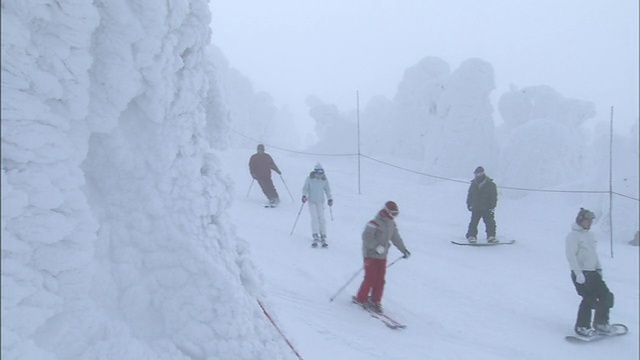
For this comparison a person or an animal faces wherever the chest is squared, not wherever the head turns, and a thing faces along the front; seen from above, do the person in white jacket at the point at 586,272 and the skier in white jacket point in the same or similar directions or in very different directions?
same or similar directions

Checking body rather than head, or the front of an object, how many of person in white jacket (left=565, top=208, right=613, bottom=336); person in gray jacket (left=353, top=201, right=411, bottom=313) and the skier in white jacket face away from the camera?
0

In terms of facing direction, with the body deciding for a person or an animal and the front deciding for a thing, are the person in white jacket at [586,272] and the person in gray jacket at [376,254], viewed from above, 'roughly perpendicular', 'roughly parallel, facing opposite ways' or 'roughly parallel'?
roughly parallel

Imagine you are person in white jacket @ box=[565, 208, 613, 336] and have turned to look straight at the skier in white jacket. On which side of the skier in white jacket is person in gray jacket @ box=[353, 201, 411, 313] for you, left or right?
left

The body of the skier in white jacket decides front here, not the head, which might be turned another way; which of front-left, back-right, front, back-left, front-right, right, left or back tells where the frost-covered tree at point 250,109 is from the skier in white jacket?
back

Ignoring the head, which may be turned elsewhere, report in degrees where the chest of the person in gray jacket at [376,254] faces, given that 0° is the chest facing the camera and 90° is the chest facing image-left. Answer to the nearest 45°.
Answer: approximately 315°

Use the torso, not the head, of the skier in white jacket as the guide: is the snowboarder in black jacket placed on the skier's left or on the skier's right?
on the skier's left

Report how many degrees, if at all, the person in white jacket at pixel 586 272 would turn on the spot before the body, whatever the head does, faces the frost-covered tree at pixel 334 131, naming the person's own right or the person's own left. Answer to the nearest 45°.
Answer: approximately 180°

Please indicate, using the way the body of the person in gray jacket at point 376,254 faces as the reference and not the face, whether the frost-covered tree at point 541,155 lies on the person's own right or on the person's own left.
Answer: on the person's own left

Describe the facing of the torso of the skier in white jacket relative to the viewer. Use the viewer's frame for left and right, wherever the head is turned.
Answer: facing the viewer

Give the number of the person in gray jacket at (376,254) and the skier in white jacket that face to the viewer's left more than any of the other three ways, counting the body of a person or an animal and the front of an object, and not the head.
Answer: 0
